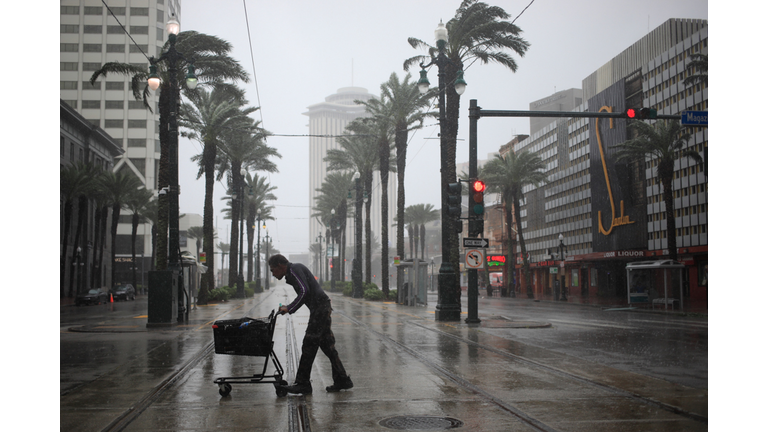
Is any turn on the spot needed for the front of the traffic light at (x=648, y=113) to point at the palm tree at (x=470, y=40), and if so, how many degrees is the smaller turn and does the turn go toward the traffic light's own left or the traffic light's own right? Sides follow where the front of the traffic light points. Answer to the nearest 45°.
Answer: approximately 135° to the traffic light's own right

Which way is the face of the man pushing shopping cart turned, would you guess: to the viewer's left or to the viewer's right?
to the viewer's left

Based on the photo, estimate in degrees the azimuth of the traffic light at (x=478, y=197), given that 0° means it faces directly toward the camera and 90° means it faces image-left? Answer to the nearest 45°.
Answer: approximately 0°

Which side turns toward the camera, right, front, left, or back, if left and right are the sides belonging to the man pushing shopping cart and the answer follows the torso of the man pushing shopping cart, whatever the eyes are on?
left
